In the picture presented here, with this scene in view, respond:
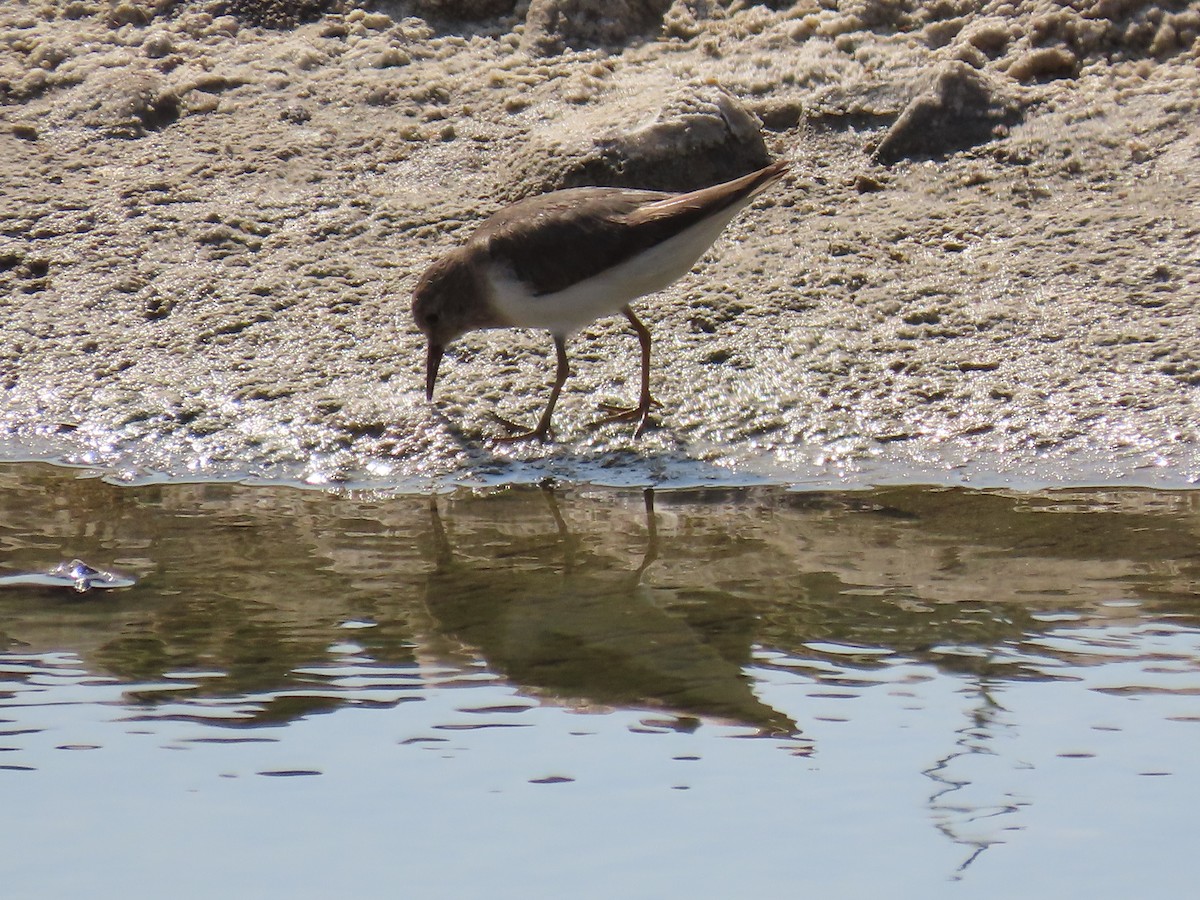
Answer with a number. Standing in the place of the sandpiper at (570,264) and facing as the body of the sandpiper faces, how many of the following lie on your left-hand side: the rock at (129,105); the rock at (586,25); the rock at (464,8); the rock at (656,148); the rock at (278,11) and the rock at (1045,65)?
0

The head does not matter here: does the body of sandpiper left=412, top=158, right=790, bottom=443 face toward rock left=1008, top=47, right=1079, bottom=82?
no

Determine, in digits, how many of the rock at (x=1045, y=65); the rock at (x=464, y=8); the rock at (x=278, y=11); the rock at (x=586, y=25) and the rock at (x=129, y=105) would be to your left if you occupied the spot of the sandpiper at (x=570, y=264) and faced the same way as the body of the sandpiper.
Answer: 0

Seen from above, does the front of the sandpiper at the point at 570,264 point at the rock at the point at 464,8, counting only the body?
no

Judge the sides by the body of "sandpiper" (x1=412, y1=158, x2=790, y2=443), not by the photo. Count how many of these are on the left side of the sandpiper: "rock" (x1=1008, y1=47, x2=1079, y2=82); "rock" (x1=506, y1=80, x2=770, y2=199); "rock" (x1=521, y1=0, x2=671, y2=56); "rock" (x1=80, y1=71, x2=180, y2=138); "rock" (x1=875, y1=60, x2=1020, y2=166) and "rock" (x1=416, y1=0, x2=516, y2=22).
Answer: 0

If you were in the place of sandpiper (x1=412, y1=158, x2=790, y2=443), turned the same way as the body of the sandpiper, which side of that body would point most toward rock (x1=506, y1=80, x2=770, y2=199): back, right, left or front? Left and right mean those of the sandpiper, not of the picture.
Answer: right

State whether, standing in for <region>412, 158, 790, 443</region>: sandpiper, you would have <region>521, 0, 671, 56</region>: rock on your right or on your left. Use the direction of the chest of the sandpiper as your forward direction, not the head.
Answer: on your right

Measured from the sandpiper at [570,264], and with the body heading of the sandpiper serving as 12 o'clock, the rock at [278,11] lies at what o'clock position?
The rock is roughly at 2 o'clock from the sandpiper.

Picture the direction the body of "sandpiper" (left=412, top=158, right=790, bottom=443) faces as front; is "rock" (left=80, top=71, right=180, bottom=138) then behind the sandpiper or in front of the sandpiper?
in front

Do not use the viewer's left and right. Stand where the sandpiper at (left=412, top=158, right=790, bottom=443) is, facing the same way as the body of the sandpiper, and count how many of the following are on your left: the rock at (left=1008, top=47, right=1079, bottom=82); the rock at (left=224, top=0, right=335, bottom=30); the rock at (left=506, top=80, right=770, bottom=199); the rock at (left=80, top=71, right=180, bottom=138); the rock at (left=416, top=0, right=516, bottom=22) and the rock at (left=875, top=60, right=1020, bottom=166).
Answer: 0

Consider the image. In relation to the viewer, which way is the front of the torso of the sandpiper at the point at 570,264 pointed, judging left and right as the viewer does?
facing to the left of the viewer

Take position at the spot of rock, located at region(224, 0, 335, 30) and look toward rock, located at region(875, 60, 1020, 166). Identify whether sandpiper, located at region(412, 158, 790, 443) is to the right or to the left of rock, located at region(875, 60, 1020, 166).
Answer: right

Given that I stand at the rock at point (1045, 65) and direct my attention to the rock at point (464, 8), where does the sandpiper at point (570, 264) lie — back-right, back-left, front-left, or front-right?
front-left

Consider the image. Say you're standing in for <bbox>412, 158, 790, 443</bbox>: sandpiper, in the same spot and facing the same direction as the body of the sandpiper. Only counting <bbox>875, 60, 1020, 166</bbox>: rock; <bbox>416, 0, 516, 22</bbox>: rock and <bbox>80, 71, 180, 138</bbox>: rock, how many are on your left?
0

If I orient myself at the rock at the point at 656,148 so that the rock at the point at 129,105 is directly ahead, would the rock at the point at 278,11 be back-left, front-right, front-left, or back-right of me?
front-right

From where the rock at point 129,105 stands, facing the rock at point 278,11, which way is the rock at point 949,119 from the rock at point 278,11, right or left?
right

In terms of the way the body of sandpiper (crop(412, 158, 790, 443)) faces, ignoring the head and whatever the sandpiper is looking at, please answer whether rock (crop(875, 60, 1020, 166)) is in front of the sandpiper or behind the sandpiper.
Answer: behind
